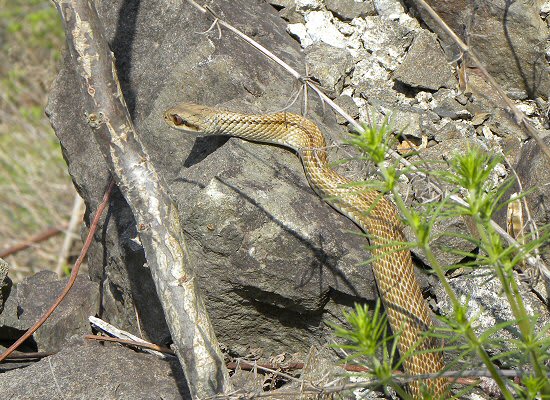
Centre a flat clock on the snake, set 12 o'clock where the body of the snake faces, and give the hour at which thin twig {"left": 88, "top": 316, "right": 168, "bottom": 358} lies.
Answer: The thin twig is roughly at 12 o'clock from the snake.

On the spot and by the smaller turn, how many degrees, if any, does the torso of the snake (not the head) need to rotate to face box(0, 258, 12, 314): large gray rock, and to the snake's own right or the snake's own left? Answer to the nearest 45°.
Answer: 0° — it already faces it

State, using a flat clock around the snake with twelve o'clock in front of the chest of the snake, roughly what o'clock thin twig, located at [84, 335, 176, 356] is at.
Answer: The thin twig is roughly at 12 o'clock from the snake.

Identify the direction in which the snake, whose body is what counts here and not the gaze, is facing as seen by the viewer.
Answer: to the viewer's left

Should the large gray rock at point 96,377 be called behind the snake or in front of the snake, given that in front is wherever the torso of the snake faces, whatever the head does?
in front

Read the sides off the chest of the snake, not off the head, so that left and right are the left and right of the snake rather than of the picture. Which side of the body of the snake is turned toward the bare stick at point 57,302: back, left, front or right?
front

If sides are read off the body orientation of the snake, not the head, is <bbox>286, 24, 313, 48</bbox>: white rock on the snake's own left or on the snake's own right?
on the snake's own right

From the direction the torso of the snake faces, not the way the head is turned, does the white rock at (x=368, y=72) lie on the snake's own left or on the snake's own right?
on the snake's own right
